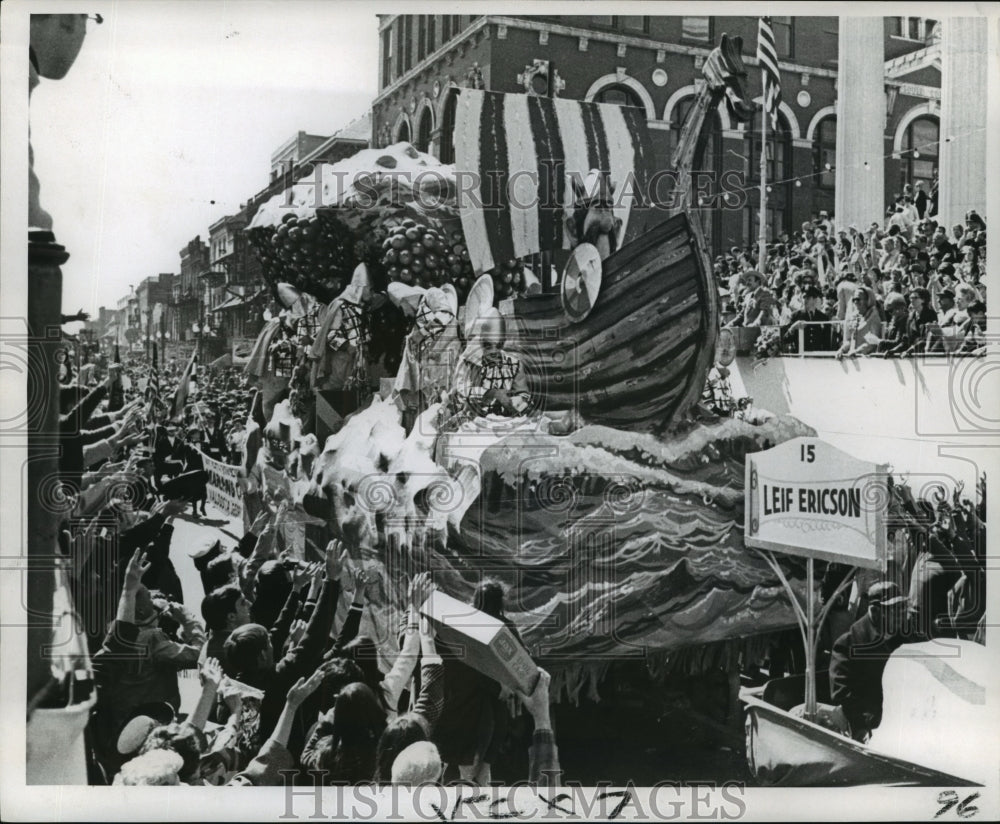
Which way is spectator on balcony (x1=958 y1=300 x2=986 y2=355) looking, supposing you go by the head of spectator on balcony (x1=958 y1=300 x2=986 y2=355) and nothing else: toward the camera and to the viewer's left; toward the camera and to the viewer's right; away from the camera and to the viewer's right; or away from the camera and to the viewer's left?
toward the camera and to the viewer's left

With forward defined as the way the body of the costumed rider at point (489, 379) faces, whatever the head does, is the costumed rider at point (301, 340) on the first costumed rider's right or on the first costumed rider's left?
on the first costumed rider's right

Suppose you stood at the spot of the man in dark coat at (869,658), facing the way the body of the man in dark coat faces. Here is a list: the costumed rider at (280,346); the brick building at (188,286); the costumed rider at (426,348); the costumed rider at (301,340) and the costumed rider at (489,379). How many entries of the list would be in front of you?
0

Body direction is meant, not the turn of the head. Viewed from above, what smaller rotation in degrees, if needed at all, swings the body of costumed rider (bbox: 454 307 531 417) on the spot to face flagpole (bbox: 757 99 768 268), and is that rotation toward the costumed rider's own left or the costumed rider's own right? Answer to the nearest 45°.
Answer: approximately 90° to the costumed rider's own left

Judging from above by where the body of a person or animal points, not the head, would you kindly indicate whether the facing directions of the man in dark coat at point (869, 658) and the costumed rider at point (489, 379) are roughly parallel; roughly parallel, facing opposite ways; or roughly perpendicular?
roughly perpendicular

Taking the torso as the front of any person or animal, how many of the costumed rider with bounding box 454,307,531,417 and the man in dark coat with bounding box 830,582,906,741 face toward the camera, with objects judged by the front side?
1

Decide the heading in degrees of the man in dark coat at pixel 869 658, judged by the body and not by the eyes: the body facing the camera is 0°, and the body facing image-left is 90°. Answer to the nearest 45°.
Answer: approximately 270°

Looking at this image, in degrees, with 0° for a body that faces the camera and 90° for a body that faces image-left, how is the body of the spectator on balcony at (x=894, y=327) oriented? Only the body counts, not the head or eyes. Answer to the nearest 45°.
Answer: approximately 45°

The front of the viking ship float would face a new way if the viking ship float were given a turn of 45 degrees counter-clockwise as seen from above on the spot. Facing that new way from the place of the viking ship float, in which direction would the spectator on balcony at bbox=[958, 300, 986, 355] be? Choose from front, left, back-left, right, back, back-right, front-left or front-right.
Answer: front

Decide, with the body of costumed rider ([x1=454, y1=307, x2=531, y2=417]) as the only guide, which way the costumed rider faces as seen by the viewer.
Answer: toward the camera

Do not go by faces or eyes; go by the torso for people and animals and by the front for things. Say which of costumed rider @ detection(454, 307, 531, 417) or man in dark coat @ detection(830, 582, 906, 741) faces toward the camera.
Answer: the costumed rider

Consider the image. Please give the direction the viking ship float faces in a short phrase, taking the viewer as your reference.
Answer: facing the viewer and to the right of the viewer

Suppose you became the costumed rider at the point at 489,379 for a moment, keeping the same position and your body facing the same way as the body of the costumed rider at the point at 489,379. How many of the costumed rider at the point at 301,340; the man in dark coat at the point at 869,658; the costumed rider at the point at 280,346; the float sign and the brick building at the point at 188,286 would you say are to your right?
3
